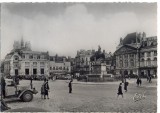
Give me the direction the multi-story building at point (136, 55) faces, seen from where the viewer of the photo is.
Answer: facing the viewer and to the left of the viewer

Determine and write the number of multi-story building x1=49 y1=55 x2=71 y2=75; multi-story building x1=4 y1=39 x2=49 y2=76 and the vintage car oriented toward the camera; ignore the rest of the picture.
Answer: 2

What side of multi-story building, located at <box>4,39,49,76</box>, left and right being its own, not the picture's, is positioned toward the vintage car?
front

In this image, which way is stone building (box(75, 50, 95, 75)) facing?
toward the camera

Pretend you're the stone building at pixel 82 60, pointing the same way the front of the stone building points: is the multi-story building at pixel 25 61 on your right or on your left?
on your right

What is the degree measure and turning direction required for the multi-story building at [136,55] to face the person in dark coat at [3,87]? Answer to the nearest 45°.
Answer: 0° — it already faces them

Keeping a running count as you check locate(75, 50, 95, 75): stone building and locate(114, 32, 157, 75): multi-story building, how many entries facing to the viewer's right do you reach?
0

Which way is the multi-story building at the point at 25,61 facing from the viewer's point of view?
toward the camera
